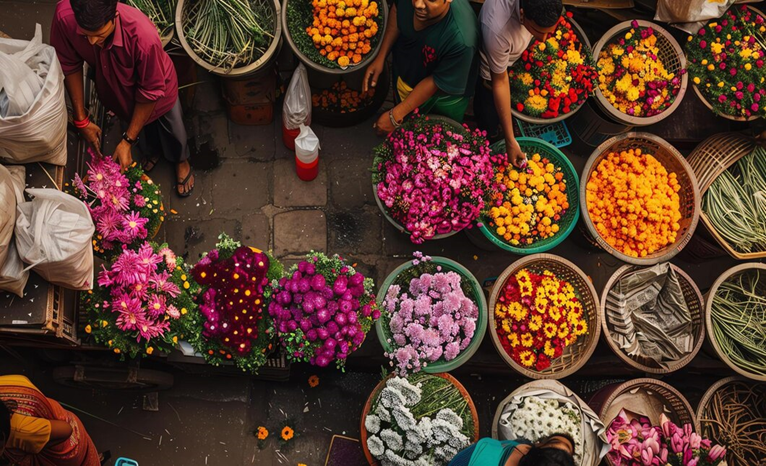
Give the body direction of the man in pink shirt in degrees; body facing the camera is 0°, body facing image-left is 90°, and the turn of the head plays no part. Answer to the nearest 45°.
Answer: approximately 45°

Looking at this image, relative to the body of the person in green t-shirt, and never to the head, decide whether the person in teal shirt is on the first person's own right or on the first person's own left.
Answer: on the first person's own left

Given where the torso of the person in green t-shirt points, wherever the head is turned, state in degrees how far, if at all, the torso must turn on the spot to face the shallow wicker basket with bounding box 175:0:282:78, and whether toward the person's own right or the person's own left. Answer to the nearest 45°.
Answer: approximately 45° to the person's own right

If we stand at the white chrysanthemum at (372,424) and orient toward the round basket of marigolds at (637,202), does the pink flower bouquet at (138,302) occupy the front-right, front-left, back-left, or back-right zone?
back-left

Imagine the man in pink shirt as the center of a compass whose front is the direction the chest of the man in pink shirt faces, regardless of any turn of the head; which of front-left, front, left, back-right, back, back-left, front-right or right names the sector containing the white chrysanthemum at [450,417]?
left

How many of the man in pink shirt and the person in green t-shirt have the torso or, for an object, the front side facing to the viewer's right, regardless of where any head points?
0

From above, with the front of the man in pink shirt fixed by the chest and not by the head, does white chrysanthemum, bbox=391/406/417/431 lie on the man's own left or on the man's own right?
on the man's own left
